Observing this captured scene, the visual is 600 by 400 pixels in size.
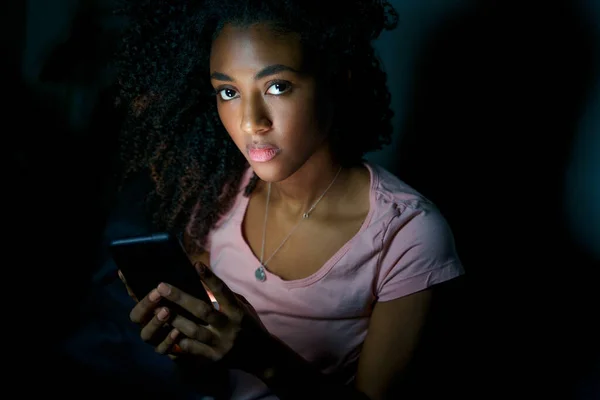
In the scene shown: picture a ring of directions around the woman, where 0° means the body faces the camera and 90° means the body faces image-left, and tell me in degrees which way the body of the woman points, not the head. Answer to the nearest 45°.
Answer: approximately 45°
